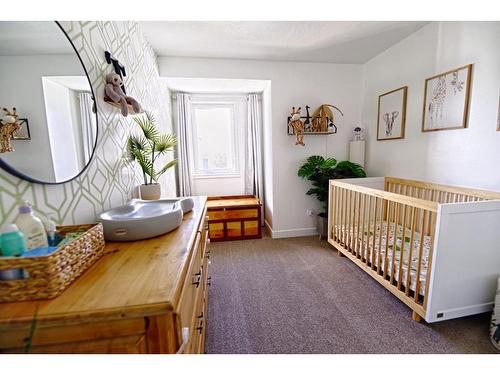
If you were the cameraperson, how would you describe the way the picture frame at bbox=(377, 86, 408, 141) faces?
facing the viewer and to the left of the viewer

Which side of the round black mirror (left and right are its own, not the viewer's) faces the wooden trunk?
left

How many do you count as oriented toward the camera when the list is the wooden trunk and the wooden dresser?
1

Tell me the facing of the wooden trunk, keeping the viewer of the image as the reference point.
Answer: facing the viewer

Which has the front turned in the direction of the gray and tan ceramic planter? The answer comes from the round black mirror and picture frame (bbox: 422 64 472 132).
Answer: the picture frame

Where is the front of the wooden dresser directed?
to the viewer's right

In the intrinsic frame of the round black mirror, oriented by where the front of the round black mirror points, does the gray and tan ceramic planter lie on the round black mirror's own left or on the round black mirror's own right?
on the round black mirror's own left

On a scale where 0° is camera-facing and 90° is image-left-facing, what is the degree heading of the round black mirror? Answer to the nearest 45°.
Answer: approximately 315°

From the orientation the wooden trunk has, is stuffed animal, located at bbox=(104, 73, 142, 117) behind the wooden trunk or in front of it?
in front

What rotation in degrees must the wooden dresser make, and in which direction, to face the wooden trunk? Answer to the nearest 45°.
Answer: approximately 45° to its left

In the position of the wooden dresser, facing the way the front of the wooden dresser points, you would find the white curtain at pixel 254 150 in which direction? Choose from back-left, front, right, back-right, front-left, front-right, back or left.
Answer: front-left
